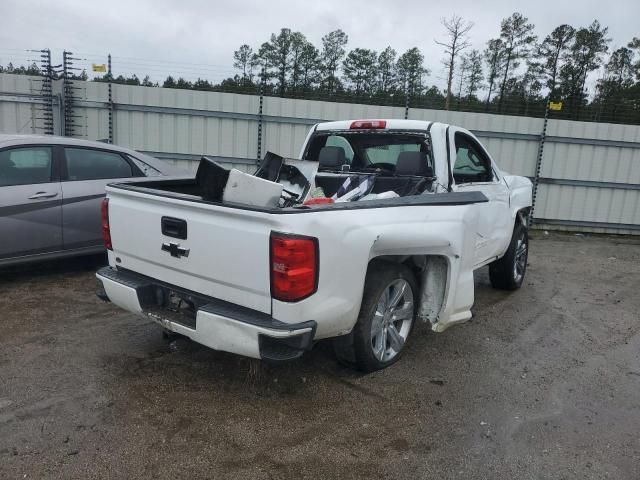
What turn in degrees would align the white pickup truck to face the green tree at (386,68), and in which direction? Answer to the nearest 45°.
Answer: approximately 45° to its left

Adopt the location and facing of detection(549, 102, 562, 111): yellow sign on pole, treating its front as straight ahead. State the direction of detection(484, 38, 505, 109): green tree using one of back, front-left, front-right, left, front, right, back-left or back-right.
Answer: back

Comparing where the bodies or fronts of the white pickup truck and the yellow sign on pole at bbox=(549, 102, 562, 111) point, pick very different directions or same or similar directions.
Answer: very different directions

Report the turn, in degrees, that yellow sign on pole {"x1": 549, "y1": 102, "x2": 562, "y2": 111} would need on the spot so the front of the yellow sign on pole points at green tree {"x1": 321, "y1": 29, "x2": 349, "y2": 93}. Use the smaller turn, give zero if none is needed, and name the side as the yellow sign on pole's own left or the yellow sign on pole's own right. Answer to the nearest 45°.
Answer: approximately 135° to the yellow sign on pole's own right

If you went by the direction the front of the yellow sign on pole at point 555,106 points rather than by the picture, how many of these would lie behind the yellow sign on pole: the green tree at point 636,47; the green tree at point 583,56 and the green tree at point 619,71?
3

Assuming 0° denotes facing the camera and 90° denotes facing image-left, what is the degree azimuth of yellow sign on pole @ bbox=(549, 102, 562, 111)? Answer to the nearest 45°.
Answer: approximately 0°

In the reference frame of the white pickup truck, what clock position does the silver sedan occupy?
The silver sedan is roughly at 9 o'clock from the white pickup truck.

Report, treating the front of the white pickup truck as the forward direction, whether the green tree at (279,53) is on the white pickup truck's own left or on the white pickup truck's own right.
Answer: on the white pickup truck's own left

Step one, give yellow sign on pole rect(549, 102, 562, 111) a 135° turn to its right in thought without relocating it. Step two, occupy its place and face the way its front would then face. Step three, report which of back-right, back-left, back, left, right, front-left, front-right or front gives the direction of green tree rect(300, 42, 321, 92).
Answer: front

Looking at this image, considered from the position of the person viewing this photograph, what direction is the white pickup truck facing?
facing away from the viewer and to the right of the viewer

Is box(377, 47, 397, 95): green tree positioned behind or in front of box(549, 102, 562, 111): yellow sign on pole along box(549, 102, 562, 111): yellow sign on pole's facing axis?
behind

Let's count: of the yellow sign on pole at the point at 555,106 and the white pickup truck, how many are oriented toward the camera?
1

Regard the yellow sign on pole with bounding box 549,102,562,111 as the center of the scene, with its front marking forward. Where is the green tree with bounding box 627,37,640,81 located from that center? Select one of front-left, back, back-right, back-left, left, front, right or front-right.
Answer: back

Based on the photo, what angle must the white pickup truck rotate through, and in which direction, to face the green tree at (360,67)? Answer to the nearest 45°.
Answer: approximately 45° to its left

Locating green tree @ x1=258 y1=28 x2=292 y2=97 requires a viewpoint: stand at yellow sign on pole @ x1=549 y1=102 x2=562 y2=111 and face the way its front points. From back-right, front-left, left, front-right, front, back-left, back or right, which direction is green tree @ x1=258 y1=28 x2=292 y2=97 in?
back-right

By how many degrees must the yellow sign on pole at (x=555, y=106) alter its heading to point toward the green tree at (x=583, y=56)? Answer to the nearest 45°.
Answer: approximately 180°
